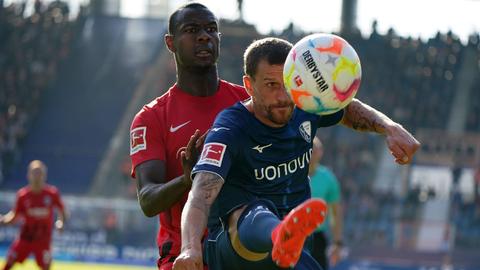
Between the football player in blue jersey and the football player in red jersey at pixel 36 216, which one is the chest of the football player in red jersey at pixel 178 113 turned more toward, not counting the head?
the football player in blue jersey

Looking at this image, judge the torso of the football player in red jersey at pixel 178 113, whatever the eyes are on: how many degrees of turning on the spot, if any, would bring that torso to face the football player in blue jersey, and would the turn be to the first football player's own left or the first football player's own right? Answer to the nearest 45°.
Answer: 0° — they already face them

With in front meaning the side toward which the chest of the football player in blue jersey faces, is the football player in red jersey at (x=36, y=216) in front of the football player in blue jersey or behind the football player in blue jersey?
behind

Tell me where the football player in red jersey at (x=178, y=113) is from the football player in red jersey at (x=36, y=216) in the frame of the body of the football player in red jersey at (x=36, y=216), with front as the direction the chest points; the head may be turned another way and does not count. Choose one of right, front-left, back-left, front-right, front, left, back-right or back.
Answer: front

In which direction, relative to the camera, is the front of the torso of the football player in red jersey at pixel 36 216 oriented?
toward the camera

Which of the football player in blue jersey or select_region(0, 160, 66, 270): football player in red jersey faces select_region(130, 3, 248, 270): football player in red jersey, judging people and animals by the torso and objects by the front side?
select_region(0, 160, 66, 270): football player in red jersey

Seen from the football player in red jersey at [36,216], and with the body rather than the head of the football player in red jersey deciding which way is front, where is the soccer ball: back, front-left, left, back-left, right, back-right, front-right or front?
front

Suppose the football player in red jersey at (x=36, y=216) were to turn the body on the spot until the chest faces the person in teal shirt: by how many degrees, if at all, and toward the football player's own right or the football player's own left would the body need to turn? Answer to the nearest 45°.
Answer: approximately 45° to the football player's own left

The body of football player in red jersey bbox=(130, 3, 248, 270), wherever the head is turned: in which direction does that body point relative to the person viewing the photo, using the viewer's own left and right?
facing the viewer and to the right of the viewer

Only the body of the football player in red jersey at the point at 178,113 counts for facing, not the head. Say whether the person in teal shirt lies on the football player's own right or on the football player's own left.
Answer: on the football player's own left
